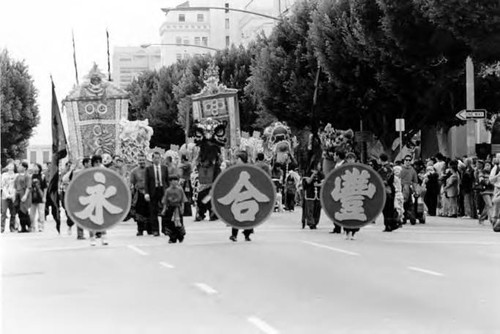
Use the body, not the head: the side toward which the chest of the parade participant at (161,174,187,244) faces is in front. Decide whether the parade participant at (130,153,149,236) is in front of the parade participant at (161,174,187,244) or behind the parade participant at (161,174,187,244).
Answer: behind

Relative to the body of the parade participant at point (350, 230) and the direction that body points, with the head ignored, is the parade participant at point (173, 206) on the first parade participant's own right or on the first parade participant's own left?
on the first parade participant's own right

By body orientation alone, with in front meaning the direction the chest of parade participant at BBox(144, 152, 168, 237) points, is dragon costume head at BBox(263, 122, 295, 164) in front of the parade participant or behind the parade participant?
behind
